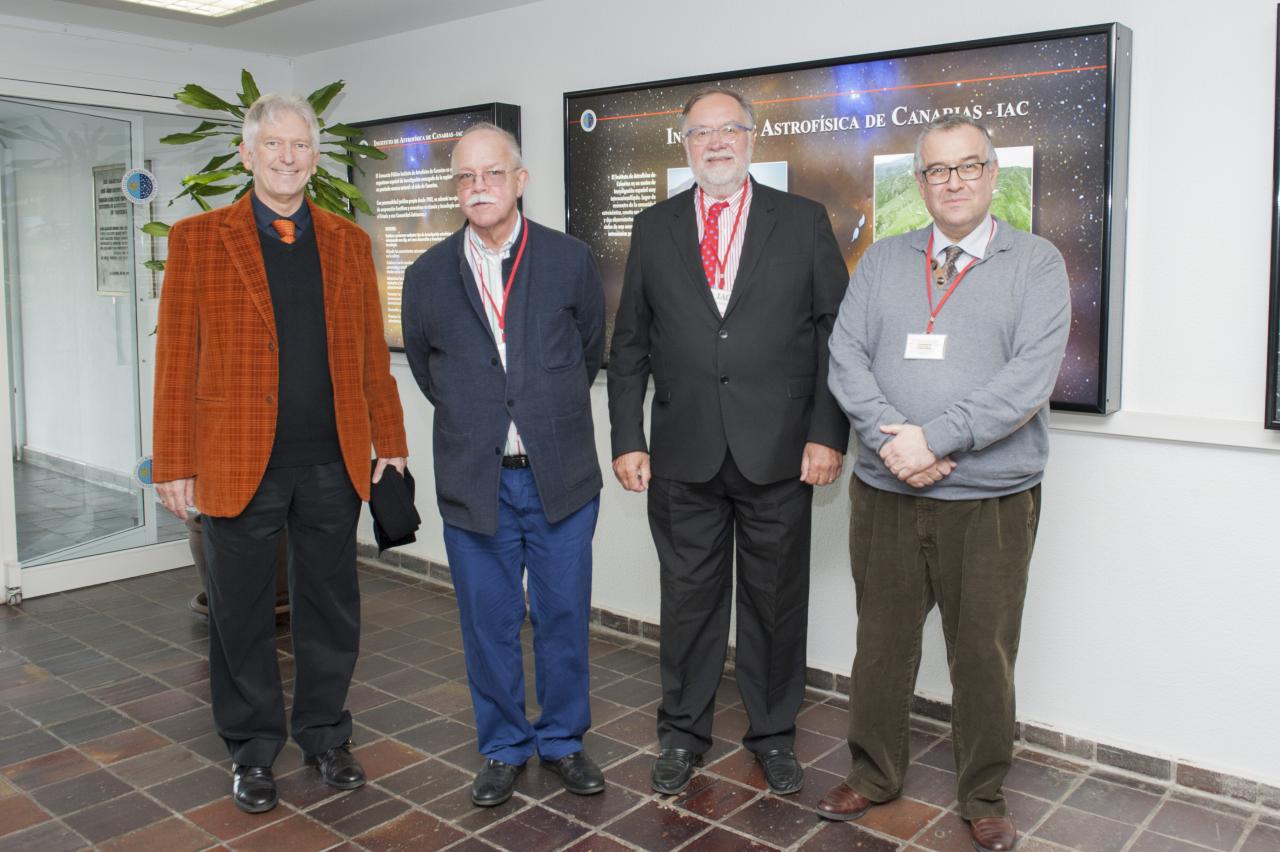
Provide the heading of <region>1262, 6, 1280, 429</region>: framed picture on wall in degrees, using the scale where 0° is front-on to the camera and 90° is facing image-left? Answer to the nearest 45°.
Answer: approximately 0°

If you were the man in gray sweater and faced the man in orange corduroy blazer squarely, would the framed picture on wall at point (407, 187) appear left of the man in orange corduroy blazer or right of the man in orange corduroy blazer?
right

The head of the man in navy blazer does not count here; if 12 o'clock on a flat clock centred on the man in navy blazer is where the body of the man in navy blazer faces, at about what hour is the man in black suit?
The man in black suit is roughly at 9 o'clock from the man in navy blazer.

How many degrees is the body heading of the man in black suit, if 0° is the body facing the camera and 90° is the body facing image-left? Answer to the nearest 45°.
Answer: approximately 0°

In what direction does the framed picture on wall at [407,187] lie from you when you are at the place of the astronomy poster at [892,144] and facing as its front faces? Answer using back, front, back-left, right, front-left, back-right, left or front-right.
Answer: right

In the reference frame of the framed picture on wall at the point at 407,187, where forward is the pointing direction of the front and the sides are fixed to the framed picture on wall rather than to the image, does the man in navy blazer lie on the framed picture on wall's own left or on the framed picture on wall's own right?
on the framed picture on wall's own left

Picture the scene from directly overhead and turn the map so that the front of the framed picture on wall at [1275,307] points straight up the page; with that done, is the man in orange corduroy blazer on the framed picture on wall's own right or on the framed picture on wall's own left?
on the framed picture on wall's own right

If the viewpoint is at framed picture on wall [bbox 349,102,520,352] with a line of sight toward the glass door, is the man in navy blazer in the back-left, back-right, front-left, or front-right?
back-left

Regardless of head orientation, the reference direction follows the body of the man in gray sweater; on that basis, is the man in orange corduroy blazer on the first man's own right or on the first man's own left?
on the first man's own right

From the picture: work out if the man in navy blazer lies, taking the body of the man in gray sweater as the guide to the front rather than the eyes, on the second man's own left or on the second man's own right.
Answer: on the second man's own right
